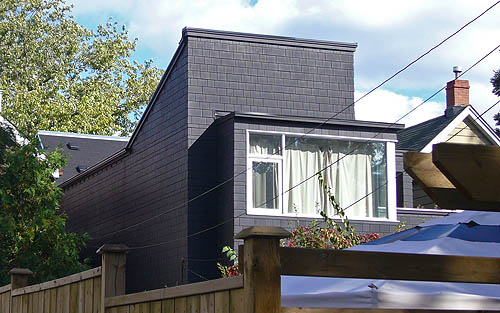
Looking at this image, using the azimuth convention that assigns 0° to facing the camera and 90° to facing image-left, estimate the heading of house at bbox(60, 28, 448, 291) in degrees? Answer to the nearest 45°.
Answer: approximately 315°

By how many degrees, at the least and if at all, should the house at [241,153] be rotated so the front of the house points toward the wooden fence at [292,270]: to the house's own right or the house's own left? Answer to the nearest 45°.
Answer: approximately 45° to the house's own right

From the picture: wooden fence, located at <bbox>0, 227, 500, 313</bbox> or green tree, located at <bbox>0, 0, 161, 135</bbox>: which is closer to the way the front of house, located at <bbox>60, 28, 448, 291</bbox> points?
the wooden fence

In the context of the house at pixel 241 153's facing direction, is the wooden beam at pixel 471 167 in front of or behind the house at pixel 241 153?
in front

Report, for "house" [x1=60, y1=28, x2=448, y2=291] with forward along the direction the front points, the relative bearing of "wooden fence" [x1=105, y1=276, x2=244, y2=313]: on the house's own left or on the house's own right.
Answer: on the house's own right

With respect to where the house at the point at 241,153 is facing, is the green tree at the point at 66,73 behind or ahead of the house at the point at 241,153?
behind

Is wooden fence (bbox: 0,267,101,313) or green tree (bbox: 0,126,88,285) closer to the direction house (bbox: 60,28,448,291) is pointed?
the wooden fence

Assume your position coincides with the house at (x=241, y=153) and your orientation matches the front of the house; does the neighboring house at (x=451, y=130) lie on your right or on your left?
on your left

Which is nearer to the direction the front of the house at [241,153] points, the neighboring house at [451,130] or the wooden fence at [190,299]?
the wooden fence

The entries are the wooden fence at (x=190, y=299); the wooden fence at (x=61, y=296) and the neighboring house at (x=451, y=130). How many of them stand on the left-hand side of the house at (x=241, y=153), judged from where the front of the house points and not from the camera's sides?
1
